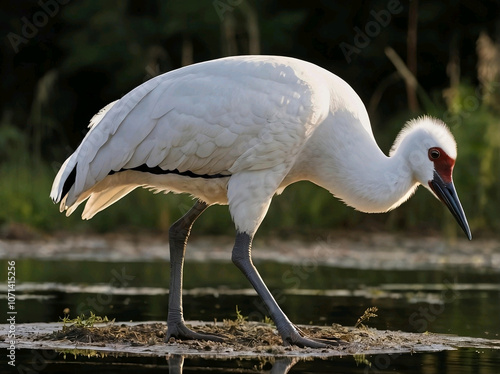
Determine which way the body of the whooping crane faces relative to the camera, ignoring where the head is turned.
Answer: to the viewer's right
